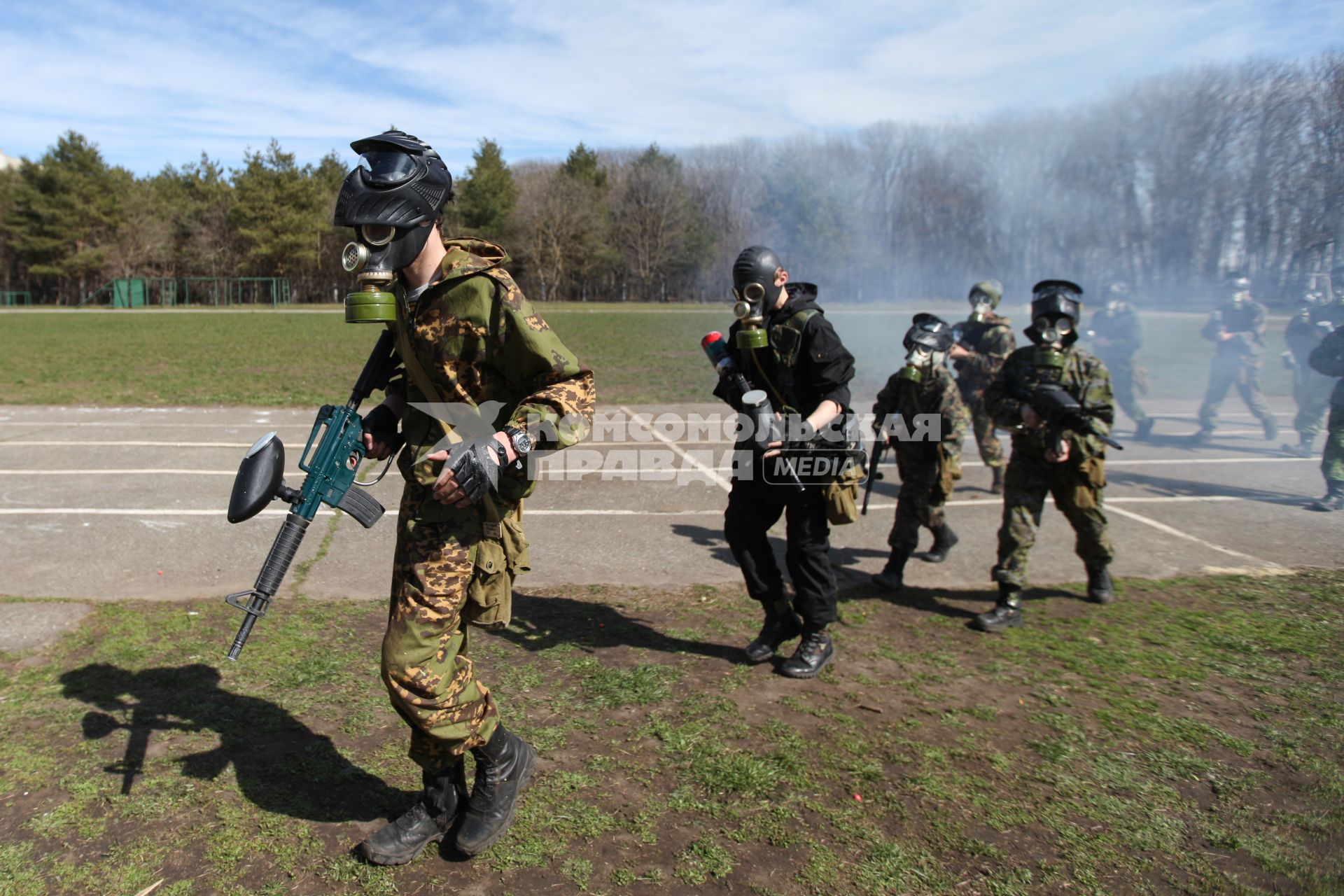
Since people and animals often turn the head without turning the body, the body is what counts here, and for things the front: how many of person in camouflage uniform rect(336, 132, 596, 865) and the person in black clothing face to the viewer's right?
0

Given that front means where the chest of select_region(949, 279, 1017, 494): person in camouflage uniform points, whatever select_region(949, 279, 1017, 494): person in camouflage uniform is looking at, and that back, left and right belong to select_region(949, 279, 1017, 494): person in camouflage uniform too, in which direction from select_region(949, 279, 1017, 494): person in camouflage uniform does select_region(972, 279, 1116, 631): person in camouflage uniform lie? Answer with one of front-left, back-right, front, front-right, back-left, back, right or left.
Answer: front-left

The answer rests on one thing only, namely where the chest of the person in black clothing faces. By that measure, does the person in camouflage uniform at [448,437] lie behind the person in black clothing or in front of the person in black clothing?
in front

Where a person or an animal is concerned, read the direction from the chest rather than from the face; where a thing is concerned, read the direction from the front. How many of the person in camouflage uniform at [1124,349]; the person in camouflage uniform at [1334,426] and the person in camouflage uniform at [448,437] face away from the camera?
0

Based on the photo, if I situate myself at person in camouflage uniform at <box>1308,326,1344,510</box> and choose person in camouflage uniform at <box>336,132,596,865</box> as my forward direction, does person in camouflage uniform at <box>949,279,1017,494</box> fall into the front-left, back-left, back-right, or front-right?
front-right

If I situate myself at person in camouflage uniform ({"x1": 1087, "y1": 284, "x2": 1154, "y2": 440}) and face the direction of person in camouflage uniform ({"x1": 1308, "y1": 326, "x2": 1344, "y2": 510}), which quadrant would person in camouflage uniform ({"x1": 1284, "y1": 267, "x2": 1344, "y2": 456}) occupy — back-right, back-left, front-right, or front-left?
front-left

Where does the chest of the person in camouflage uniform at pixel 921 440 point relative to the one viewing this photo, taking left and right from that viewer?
facing the viewer and to the left of the viewer
